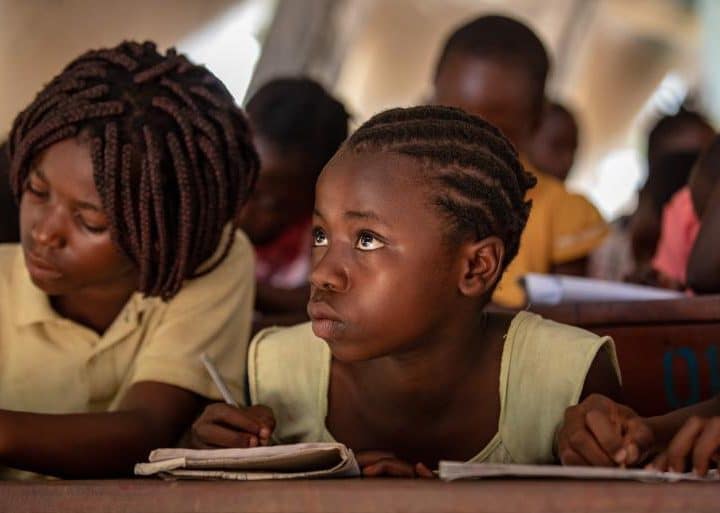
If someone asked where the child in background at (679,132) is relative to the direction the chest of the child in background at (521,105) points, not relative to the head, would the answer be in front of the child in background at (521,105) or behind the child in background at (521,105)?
behind

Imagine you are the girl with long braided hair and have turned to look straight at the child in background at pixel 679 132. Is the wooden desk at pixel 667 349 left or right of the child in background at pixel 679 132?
right

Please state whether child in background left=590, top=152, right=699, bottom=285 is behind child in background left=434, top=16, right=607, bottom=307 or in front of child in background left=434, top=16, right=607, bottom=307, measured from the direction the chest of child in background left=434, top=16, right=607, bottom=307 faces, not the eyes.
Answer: behind

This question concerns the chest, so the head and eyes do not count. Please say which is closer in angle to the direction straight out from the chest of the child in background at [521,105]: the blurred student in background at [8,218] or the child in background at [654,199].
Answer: the blurred student in background

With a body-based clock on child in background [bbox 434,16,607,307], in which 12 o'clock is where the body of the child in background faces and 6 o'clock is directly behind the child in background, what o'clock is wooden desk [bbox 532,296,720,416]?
The wooden desk is roughly at 10 o'clock from the child in background.

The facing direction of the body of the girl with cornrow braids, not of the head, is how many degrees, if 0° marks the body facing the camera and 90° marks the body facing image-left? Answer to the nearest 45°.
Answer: approximately 45°

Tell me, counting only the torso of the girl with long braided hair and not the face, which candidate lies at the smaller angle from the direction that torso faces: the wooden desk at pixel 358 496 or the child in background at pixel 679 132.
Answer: the wooden desk

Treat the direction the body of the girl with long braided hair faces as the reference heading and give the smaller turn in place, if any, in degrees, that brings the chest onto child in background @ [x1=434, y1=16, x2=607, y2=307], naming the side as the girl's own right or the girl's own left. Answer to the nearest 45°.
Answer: approximately 180°
